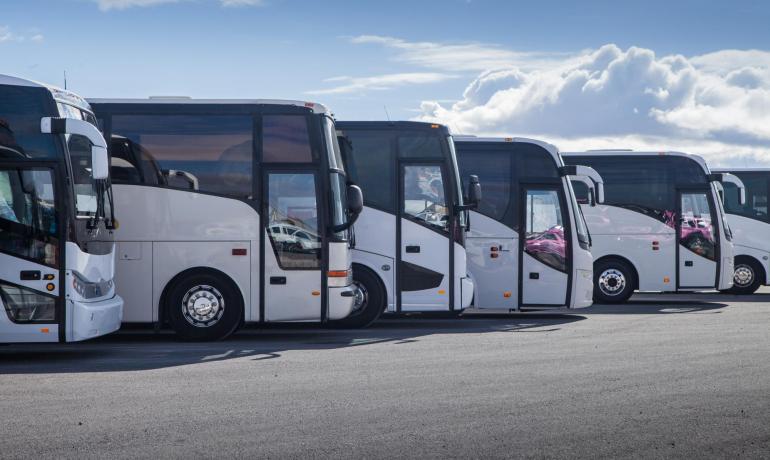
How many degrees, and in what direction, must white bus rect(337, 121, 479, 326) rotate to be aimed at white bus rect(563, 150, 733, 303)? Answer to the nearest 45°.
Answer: approximately 45° to its left

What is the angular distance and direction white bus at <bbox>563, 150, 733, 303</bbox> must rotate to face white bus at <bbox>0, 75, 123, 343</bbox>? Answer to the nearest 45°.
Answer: approximately 135° to its right

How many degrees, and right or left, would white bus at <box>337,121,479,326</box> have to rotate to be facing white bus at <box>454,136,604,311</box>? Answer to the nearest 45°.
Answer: approximately 45° to its left

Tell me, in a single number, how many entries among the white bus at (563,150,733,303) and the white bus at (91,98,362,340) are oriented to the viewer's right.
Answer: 2

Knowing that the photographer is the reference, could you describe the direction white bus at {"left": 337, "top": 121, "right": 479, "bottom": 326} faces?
facing to the right of the viewer

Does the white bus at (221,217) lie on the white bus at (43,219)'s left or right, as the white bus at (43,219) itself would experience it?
on its left

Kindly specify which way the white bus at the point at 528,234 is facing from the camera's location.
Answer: facing to the right of the viewer

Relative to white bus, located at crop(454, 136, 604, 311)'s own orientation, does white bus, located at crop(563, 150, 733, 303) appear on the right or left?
on its left

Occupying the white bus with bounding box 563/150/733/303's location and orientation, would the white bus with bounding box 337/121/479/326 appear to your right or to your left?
on your right

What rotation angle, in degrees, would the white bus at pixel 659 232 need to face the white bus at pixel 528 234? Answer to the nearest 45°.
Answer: approximately 135° to its right

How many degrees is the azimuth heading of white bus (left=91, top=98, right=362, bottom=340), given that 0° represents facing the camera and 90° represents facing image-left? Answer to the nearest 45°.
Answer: approximately 270°

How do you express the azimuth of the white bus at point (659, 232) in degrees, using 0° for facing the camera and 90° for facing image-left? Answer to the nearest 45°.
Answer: approximately 270°
